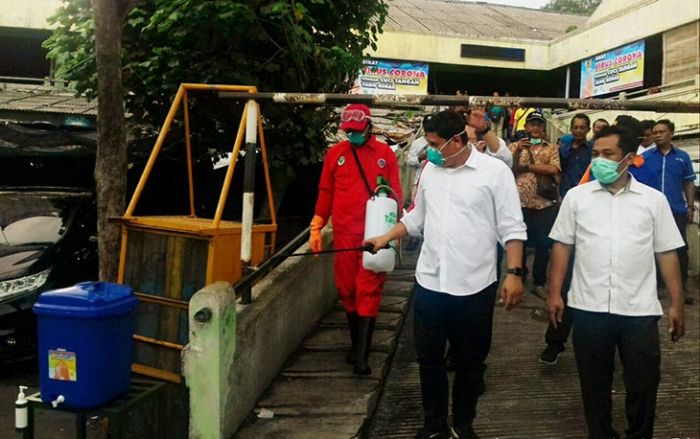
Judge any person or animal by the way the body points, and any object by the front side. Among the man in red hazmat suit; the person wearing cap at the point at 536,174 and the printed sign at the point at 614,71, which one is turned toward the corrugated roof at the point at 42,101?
the printed sign

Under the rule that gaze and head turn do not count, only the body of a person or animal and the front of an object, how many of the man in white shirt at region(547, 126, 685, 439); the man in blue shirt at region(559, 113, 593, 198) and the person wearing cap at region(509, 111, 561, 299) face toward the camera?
3

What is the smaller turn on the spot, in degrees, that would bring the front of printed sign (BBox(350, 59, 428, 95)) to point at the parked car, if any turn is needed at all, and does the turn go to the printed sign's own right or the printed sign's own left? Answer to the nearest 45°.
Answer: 0° — it already faces it

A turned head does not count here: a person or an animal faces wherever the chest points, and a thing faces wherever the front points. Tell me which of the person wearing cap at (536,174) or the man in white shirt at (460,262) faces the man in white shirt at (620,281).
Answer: the person wearing cap

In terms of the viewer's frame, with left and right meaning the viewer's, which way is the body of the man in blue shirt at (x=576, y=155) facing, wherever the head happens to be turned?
facing the viewer

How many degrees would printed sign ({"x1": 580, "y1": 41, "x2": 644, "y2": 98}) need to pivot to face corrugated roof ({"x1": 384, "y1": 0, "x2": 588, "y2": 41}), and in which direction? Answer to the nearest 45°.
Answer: approximately 90° to its right

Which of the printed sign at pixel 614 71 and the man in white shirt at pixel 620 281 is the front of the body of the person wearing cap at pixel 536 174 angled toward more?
the man in white shirt

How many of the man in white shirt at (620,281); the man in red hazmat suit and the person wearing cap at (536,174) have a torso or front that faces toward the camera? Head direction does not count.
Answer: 3

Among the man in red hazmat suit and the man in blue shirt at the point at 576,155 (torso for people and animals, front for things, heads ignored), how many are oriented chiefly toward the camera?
2

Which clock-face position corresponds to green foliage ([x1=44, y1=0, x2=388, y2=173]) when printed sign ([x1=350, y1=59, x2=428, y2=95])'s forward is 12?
The green foliage is roughly at 12 o'clock from the printed sign.

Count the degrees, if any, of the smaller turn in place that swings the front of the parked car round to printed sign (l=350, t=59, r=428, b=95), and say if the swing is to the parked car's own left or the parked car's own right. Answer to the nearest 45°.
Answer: approximately 180°

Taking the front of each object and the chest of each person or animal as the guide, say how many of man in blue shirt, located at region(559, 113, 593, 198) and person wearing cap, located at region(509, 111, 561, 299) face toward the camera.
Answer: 2

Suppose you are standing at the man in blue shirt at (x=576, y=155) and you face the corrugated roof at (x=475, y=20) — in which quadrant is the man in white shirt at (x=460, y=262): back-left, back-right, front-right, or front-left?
back-left

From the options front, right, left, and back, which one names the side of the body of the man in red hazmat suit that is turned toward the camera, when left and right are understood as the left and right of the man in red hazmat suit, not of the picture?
front

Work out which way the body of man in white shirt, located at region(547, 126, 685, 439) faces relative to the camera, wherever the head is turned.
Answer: toward the camera
